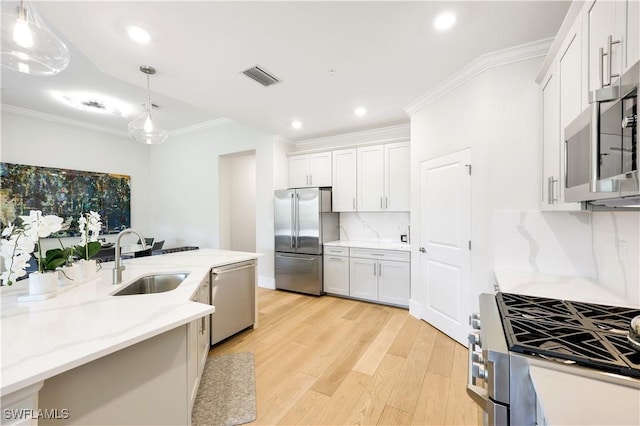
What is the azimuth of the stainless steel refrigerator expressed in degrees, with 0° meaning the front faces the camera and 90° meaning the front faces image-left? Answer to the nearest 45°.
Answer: approximately 45°

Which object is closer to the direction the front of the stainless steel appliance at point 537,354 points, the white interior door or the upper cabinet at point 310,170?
the upper cabinet

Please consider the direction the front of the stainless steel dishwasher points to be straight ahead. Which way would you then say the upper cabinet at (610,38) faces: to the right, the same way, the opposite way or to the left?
the opposite way

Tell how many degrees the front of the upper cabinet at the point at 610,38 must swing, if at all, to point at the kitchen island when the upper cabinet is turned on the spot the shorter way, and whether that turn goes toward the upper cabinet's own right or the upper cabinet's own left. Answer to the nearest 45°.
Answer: approximately 45° to the upper cabinet's own left

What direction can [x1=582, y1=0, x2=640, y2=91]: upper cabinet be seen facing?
to the viewer's left

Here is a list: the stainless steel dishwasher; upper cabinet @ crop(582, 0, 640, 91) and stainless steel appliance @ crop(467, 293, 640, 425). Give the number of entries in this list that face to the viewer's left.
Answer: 2

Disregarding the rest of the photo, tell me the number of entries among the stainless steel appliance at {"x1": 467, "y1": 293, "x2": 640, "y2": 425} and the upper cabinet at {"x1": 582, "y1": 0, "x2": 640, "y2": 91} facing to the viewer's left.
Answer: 2

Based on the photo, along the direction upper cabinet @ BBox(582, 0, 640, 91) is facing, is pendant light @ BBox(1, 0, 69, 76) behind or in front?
in front

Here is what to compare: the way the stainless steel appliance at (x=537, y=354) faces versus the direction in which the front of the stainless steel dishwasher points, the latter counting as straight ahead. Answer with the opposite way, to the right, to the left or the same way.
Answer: the opposite way

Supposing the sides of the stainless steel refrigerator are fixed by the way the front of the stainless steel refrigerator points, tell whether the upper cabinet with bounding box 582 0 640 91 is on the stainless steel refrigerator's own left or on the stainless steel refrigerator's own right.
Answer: on the stainless steel refrigerator's own left

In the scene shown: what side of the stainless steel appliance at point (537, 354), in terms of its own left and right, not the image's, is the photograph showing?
left

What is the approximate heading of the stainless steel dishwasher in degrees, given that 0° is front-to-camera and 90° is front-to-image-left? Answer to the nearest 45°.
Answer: approximately 315°

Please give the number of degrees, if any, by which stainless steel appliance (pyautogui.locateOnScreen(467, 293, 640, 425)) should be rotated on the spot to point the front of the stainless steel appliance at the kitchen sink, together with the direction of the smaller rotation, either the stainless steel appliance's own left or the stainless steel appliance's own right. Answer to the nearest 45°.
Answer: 0° — it already faces it

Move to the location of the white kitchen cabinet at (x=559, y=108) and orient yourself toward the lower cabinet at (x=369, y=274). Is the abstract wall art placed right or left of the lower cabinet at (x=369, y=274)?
left

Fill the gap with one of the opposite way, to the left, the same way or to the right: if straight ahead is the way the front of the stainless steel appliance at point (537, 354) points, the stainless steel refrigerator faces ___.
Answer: to the left

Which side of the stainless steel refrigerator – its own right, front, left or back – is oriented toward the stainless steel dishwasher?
front

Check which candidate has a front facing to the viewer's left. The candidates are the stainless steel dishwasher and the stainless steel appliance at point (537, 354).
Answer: the stainless steel appliance

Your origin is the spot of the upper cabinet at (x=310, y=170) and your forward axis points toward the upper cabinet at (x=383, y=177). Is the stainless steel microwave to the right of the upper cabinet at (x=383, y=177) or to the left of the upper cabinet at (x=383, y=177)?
right
